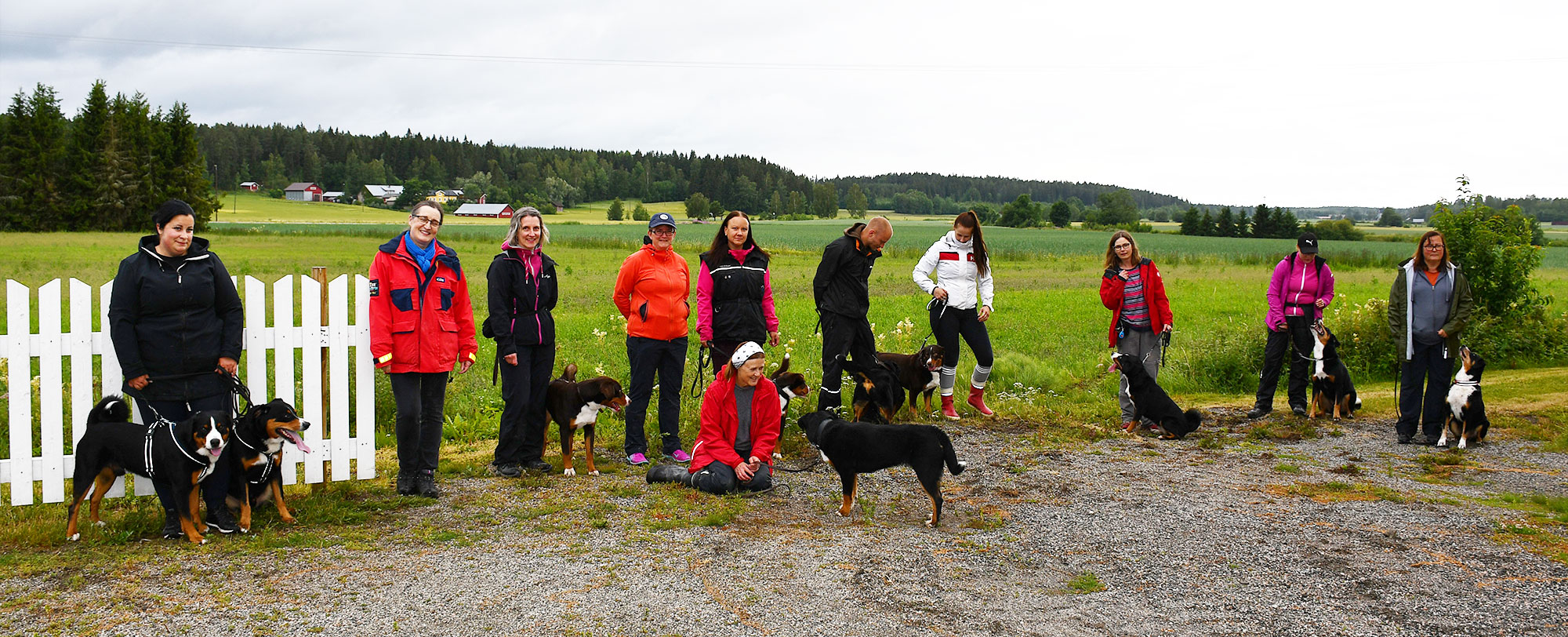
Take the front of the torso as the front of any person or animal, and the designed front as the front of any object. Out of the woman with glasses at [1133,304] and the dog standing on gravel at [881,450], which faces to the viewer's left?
the dog standing on gravel

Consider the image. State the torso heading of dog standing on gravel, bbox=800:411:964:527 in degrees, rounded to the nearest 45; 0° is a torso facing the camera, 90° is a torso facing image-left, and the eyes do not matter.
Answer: approximately 90°

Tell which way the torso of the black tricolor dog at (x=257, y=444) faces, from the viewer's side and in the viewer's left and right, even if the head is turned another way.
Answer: facing the viewer and to the right of the viewer

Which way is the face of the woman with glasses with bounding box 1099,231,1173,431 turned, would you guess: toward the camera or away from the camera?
toward the camera

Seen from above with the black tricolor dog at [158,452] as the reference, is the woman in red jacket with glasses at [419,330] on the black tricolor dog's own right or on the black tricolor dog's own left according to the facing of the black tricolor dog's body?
on the black tricolor dog's own left

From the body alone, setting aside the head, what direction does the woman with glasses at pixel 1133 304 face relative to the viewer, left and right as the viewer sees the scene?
facing the viewer

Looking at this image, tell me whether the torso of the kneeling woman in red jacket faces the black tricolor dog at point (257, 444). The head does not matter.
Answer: no

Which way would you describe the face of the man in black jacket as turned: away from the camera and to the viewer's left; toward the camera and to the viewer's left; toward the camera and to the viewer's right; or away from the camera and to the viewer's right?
toward the camera and to the viewer's right

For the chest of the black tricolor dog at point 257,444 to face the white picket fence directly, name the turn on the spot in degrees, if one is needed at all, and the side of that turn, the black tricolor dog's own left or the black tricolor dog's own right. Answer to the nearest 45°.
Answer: approximately 135° to the black tricolor dog's own left

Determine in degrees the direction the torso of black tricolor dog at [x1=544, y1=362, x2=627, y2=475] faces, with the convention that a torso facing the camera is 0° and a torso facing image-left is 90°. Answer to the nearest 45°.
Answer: approximately 315°

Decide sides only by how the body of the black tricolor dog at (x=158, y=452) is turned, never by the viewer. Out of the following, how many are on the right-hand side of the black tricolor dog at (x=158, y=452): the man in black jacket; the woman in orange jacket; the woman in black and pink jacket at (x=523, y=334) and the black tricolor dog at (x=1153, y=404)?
0

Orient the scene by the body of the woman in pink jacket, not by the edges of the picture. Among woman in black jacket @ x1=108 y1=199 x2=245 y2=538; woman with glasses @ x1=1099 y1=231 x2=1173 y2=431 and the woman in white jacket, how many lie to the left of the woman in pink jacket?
0

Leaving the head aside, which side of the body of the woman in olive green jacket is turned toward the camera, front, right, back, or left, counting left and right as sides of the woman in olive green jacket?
front

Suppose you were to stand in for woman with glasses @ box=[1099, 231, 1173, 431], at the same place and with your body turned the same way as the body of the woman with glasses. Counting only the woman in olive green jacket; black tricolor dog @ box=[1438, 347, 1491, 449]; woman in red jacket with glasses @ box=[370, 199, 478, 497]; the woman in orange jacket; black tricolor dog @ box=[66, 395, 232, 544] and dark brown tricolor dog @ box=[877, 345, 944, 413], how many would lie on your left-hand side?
2

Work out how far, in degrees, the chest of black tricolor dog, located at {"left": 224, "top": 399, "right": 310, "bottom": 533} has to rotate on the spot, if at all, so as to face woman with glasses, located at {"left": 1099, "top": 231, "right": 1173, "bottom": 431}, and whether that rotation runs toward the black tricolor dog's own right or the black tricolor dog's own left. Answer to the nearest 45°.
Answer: approximately 45° to the black tricolor dog's own left

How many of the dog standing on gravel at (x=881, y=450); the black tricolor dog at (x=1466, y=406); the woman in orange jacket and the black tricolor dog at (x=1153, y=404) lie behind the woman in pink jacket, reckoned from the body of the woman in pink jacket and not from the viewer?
0

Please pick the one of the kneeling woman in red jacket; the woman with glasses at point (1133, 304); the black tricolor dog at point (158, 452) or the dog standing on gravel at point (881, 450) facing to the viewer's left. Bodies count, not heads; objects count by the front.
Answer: the dog standing on gravel

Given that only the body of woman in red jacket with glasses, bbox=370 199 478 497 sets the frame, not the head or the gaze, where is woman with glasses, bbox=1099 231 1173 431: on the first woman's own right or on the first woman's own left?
on the first woman's own left
